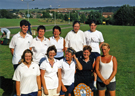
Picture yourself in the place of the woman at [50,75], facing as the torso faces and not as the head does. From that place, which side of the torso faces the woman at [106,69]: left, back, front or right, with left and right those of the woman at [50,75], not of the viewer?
left

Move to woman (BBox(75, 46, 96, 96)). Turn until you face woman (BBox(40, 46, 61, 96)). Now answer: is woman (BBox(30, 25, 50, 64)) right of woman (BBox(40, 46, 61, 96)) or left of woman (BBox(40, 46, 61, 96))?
right

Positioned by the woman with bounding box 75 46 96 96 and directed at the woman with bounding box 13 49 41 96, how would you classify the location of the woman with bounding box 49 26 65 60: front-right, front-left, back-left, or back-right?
front-right

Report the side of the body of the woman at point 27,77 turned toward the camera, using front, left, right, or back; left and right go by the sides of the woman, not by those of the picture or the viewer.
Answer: front

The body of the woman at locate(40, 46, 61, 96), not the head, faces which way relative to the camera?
toward the camera

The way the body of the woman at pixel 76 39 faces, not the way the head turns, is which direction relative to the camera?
toward the camera

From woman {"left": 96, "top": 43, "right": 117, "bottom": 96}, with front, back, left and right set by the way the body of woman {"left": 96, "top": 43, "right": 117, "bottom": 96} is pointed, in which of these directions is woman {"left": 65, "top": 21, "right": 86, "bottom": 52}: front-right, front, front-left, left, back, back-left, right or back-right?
back-right
